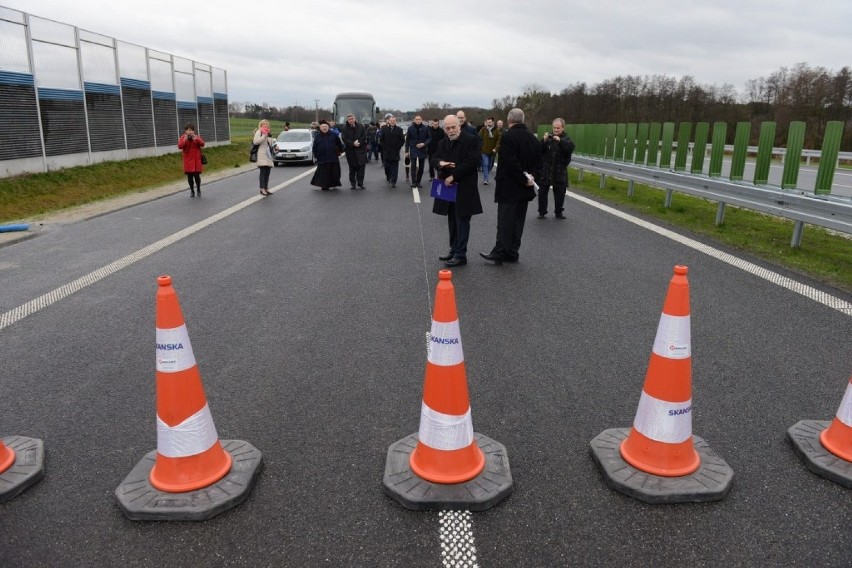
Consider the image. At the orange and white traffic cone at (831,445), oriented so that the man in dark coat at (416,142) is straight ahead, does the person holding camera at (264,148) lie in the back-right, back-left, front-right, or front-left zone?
front-left

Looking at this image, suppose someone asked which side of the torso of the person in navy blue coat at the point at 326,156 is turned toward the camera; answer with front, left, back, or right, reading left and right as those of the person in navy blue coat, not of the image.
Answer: front

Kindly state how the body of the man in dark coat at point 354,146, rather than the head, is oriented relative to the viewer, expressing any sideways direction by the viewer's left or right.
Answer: facing the viewer

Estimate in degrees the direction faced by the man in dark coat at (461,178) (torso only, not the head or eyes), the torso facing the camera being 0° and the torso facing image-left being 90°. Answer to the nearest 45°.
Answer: approximately 45°

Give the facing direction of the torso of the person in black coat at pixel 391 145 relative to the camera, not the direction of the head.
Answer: toward the camera

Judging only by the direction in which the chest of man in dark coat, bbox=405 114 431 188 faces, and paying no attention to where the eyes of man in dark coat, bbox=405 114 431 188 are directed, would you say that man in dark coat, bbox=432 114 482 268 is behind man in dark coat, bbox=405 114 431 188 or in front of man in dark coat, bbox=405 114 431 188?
in front

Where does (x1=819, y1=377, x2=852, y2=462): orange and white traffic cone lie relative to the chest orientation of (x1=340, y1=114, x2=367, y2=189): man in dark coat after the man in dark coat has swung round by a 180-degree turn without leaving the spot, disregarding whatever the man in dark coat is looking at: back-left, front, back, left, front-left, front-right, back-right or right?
back

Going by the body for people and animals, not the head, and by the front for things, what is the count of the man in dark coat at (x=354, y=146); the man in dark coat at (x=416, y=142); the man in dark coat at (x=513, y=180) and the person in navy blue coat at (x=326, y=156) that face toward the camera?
3

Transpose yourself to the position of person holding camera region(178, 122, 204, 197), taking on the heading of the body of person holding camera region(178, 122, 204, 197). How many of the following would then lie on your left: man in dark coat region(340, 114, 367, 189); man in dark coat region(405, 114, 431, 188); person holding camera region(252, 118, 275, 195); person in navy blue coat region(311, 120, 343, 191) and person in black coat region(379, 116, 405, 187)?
5

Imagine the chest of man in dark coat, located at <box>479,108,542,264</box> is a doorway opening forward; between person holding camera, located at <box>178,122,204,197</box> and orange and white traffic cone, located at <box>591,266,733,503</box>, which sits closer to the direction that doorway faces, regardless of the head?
the person holding camera

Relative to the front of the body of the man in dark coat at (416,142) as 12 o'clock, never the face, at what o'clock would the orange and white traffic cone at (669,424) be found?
The orange and white traffic cone is roughly at 12 o'clock from the man in dark coat.

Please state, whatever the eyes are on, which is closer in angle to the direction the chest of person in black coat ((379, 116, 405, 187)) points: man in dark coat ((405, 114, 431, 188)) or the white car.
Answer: the man in dark coat

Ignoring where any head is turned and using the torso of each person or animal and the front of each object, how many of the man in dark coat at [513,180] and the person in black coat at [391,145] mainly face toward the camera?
1

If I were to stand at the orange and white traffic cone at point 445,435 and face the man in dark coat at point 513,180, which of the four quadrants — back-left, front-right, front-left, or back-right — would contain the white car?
front-left

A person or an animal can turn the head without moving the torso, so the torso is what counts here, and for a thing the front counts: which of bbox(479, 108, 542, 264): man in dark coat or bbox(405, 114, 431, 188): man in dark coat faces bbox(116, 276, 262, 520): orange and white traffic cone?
bbox(405, 114, 431, 188): man in dark coat

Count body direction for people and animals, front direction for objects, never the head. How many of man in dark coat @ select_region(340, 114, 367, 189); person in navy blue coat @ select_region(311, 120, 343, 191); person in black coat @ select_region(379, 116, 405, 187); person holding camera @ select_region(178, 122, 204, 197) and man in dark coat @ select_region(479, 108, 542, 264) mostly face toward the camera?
4
